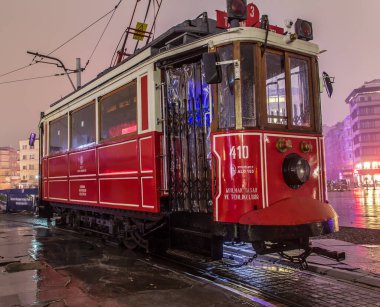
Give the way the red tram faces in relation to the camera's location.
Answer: facing the viewer and to the right of the viewer
